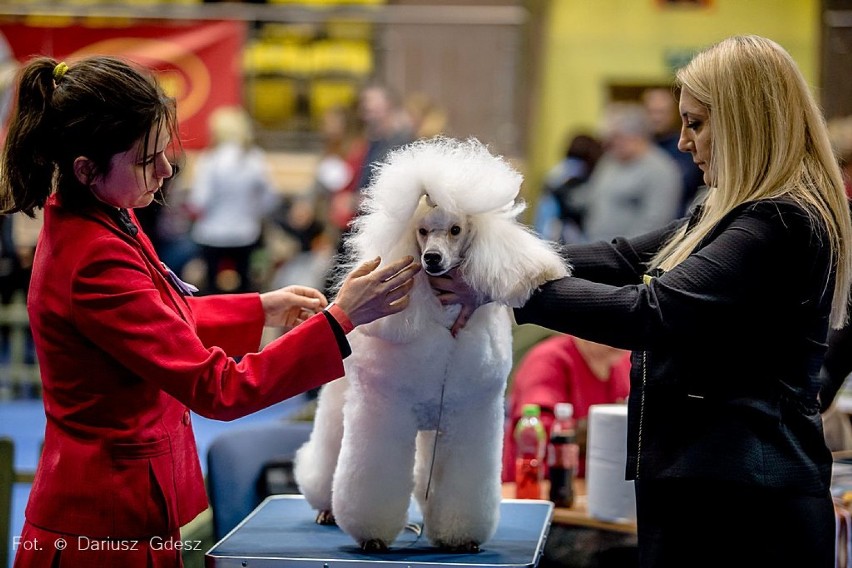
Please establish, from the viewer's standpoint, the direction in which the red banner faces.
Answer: facing the viewer

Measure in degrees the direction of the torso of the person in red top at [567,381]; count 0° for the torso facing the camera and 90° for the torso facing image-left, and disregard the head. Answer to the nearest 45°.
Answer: approximately 0°

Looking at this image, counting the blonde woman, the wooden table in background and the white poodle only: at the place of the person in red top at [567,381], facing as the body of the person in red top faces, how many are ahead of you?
3

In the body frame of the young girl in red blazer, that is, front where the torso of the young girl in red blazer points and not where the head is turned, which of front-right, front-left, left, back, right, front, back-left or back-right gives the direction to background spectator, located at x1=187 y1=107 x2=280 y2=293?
left

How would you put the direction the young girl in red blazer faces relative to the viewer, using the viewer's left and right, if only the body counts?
facing to the right of the viewer

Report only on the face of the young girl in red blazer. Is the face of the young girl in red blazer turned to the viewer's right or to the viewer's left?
to the viewer's right

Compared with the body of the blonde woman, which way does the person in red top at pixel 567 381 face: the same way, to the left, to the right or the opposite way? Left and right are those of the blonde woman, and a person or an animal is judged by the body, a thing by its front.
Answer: to the left

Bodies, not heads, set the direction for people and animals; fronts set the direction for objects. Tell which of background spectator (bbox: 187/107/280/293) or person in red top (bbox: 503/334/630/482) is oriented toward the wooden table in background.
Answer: the person in red top

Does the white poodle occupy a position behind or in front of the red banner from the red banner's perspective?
in front

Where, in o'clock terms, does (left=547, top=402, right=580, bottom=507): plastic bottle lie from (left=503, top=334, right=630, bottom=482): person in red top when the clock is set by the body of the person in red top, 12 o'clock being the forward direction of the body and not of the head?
The plastic bottle is roughly at 12 o'clock from the person in red top.

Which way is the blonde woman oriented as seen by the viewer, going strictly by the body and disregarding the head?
to the viewer's left

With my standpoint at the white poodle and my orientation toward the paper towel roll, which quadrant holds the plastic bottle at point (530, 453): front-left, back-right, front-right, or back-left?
front-left

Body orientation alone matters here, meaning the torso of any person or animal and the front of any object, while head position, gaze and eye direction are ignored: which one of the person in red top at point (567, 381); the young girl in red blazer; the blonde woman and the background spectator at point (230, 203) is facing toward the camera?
the person in red top

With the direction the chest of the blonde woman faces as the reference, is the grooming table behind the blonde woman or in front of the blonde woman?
in front

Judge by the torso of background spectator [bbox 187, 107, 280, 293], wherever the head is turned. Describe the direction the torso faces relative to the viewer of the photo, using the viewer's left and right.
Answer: facing away from the viewer

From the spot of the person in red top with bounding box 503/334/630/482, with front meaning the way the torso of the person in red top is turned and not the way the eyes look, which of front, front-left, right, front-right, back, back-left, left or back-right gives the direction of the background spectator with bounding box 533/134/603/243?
back
